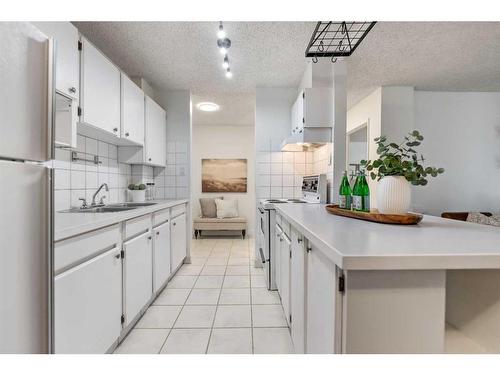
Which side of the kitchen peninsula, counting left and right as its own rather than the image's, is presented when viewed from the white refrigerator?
front

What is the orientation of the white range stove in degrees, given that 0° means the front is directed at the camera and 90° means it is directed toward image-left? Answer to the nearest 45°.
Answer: approximately 90°

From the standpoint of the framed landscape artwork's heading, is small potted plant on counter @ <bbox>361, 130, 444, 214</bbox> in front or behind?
in front

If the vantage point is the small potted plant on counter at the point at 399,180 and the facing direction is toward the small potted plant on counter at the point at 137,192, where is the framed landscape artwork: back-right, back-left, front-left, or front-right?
front-right

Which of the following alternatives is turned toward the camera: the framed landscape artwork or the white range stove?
the framed landscape artwork

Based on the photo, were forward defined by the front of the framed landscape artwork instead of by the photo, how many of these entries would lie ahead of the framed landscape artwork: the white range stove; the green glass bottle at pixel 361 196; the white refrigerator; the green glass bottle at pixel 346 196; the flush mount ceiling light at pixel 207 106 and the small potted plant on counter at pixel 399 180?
6

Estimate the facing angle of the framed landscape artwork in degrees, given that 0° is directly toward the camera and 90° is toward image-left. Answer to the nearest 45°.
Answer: approximately 0°

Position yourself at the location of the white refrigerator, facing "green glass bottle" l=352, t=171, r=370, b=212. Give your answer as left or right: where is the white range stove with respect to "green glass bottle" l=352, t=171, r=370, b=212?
left

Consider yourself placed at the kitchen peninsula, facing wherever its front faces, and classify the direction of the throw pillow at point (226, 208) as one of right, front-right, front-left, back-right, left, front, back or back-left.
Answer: right

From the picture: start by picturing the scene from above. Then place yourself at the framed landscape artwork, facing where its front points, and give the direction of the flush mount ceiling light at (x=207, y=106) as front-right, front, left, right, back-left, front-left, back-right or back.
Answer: front

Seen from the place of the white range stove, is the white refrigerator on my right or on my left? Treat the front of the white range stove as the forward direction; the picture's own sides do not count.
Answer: on my left

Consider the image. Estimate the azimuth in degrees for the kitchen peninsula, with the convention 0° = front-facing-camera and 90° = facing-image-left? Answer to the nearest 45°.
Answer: approximately 45°

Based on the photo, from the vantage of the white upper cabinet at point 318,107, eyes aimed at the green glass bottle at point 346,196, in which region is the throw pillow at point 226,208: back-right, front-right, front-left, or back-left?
back-right

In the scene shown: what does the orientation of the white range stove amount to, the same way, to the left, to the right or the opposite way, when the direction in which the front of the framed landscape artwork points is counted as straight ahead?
to the right

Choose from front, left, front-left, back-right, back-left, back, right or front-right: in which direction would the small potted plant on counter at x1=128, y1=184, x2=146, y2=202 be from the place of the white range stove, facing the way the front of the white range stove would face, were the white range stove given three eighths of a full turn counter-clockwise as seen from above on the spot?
back-right

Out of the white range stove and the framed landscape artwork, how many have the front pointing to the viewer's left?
1

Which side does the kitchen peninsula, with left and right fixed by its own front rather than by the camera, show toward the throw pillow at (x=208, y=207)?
right
